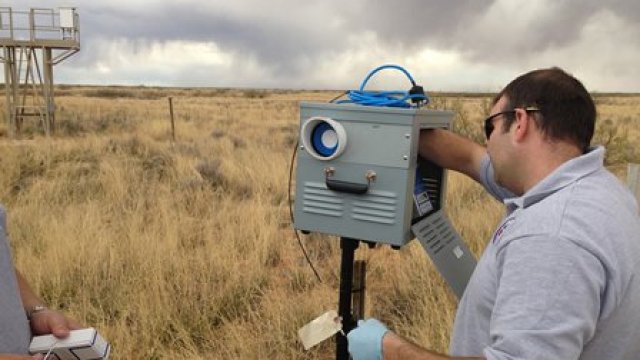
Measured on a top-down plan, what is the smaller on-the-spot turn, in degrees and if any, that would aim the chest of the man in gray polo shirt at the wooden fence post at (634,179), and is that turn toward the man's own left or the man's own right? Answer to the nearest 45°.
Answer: approximately 90° to the man's own right

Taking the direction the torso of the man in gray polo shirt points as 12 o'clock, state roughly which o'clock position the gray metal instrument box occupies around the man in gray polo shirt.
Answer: The gray metal instrument box is roughly at 1 o'clock from the man in gray polo shirt.

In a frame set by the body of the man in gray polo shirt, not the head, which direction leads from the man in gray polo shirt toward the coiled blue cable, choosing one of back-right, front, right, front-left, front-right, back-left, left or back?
front-right

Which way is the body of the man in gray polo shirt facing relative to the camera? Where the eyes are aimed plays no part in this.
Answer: to the viewer's left

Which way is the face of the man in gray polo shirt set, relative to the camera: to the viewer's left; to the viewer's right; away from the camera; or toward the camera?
to the viewer's left

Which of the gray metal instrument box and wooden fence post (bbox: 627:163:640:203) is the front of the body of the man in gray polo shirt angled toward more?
the gray metal instrument box
